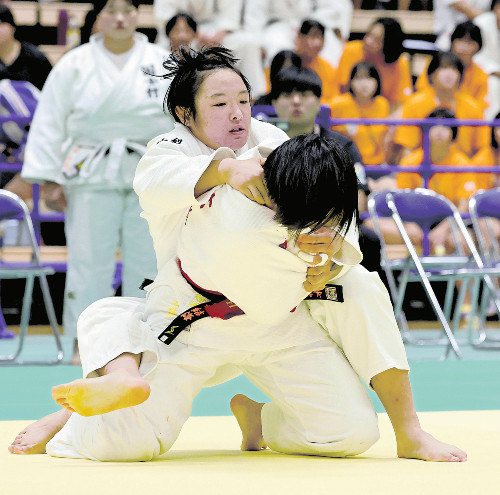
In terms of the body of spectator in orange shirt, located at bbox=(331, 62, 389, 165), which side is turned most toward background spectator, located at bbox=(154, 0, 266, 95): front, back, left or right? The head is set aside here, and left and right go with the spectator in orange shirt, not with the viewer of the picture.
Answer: right

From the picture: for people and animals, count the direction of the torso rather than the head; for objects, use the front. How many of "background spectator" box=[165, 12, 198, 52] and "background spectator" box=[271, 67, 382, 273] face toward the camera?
2

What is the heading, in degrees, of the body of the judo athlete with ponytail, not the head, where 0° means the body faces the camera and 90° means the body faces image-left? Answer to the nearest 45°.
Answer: approximately 315°

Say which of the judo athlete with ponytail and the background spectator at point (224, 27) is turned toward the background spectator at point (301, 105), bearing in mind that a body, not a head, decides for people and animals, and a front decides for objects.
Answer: the background spectator at point (224, 27)

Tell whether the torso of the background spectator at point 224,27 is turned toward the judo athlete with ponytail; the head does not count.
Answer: yes
